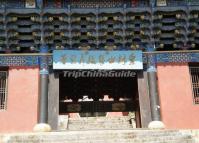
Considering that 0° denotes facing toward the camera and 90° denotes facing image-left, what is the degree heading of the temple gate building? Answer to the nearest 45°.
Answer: approximately 0°

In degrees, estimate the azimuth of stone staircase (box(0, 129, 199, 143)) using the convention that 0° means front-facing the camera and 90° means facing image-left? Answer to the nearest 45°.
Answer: approximately 0°

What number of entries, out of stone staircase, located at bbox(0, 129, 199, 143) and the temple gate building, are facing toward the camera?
2
